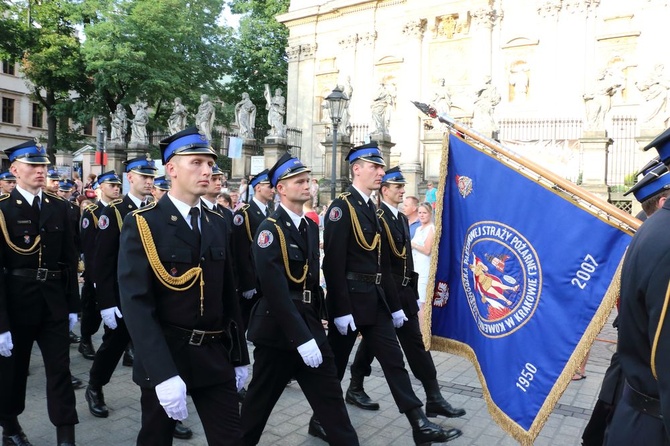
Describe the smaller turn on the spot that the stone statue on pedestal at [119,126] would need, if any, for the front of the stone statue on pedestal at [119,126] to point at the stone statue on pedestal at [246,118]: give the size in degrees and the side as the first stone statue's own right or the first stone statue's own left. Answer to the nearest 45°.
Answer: approximately 45° to the first stone statue's own left

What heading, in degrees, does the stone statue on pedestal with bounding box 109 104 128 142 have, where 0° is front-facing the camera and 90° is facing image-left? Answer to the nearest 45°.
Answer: approximately 0°

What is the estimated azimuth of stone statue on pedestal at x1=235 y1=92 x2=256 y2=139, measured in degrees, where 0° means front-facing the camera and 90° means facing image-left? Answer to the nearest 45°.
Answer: approximately 0°

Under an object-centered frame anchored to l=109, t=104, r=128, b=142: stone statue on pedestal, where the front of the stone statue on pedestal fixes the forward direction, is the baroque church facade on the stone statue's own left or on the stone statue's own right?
on the stone statue's own left

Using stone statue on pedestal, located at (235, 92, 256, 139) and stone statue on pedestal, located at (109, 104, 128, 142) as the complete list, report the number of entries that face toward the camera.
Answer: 2
